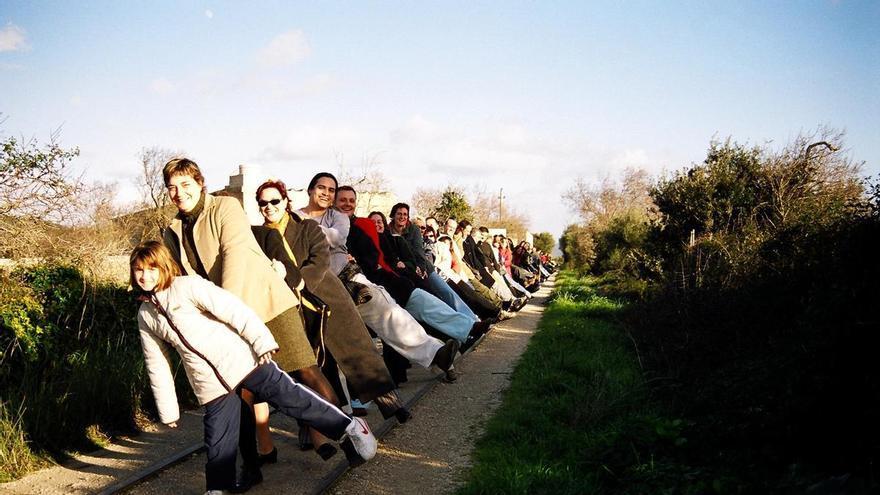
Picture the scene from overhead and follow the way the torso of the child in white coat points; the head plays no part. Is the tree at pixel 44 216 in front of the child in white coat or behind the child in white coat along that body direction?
behind

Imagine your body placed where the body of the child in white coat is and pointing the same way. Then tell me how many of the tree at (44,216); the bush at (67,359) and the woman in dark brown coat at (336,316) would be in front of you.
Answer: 0

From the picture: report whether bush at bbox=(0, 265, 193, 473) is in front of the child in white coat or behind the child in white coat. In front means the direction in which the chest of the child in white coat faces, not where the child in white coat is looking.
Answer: behind

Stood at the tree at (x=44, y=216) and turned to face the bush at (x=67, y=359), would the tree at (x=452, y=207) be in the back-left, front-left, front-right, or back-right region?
back-left

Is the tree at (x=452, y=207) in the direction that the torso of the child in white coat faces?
no

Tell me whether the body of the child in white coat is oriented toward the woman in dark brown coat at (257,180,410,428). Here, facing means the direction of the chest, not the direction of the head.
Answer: no

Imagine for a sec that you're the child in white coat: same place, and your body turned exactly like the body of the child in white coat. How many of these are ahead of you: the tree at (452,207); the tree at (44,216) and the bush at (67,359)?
0

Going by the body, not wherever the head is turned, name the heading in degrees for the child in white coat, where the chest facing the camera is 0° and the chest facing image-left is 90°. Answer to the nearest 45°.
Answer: approximately 0°
